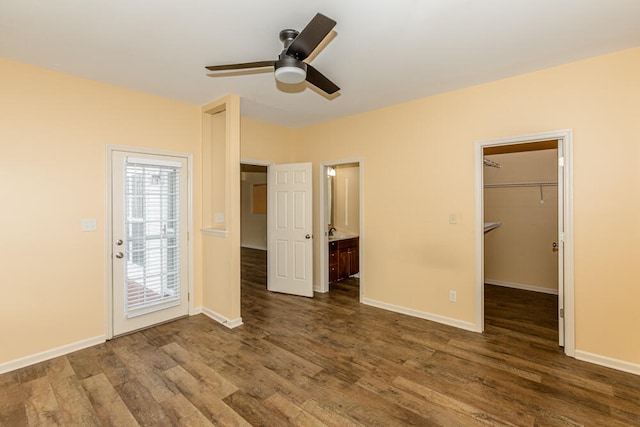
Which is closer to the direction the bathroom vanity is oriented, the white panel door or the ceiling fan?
the ceiling fan

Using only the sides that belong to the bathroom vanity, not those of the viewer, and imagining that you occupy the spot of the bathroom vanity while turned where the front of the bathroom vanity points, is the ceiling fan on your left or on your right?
on your right

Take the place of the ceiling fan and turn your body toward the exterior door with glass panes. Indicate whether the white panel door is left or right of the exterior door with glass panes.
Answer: right

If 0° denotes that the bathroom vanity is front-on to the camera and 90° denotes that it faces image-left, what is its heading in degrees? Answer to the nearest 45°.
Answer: approximately 315°

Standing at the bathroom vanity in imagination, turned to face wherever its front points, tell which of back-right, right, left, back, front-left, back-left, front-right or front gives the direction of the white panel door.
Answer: right

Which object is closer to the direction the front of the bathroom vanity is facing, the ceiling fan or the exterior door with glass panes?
the ceiling fan

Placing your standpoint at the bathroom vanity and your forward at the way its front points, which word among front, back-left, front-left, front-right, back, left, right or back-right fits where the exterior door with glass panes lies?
right
